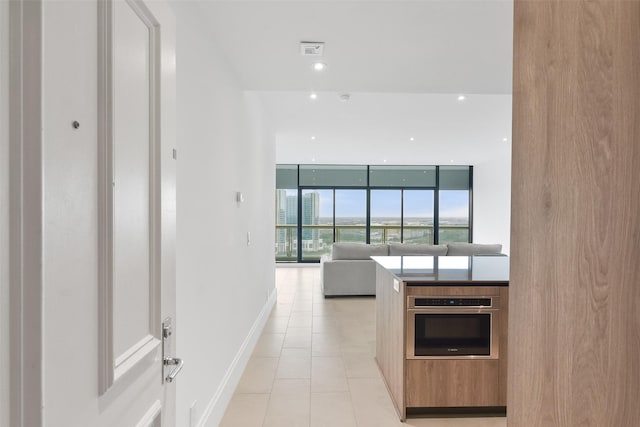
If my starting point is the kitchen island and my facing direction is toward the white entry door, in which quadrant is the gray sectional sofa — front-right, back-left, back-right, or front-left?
back-right

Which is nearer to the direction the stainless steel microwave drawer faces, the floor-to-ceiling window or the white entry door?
the white entry door

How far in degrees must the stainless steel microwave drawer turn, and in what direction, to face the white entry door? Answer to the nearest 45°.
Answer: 0° — it already faces it

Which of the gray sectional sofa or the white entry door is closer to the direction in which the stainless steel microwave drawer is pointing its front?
the white entry door

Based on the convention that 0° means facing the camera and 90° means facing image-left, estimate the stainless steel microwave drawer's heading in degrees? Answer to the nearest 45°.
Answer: approximately 0°

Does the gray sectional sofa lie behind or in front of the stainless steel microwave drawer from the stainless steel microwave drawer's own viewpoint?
behind

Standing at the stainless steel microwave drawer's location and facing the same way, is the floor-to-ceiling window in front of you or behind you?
behind
